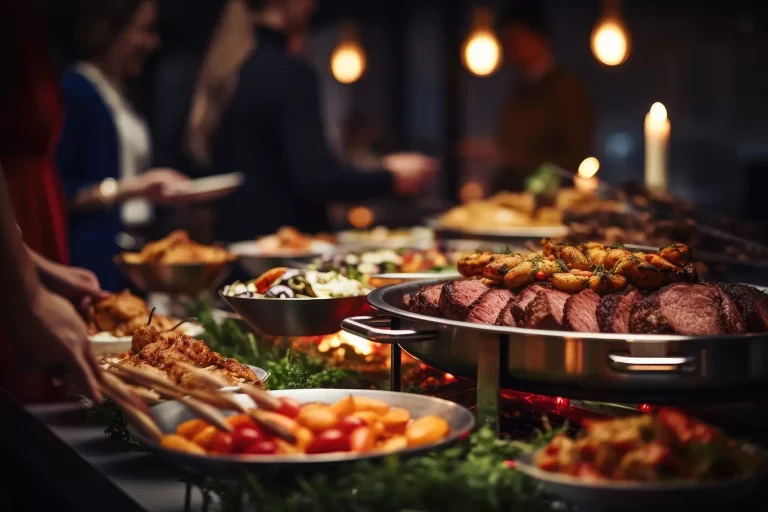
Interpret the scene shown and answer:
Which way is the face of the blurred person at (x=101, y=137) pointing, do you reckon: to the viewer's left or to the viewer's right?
to the viewer's right

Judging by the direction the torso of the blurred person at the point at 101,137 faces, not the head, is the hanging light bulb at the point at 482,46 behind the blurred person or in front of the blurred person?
in front

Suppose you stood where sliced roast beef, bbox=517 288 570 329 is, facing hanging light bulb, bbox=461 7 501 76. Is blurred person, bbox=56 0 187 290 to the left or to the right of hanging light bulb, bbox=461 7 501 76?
left

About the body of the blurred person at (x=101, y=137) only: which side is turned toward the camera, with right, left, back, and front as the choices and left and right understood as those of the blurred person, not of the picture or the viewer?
right

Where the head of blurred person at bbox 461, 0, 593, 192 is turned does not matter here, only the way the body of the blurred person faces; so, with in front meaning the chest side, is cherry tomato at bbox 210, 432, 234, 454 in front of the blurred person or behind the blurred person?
in front

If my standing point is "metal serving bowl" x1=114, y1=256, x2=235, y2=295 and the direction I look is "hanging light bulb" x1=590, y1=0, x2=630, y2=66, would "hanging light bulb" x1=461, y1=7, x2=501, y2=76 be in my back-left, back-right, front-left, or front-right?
front-left

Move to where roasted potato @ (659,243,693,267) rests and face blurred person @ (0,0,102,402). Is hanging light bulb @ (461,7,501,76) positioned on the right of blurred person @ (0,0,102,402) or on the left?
right

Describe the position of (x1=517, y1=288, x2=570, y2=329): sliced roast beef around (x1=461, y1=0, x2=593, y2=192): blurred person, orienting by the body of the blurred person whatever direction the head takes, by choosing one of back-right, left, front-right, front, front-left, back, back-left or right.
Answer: front-left

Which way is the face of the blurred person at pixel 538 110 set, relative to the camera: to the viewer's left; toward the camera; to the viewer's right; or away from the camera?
toward the camera

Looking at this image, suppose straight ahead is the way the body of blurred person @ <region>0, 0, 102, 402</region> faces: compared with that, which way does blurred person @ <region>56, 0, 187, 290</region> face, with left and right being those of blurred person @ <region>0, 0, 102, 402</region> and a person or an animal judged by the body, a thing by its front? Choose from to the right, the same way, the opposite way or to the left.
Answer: the same way

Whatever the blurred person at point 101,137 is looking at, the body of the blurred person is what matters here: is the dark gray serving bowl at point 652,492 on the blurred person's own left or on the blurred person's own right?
on the blurred person's own right

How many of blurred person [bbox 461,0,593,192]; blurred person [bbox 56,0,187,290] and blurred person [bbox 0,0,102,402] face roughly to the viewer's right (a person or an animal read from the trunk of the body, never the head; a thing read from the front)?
2

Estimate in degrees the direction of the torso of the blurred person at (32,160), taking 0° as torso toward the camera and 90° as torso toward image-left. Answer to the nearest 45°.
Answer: approximately 270°

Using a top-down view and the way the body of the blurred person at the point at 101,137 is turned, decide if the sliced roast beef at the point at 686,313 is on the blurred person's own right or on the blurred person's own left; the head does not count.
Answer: on the blurred person's own right
